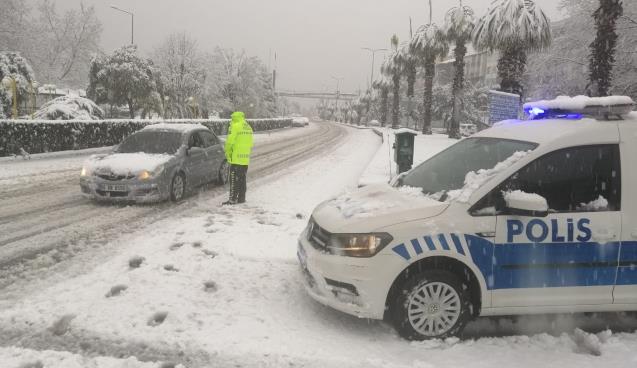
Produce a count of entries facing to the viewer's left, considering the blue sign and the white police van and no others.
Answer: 1

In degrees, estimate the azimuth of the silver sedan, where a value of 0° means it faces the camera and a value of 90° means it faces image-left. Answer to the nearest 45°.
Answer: approximately 45°

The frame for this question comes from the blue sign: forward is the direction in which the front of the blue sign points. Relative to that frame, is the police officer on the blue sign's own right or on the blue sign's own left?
on the blue sign's own right

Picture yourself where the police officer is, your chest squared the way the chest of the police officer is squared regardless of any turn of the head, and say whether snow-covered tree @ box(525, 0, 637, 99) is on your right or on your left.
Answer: on your right

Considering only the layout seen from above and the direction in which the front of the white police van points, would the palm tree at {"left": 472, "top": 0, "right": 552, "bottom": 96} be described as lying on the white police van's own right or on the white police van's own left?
on the white police van's own right

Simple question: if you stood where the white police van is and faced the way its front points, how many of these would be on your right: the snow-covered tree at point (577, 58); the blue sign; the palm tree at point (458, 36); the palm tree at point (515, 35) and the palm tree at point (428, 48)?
5

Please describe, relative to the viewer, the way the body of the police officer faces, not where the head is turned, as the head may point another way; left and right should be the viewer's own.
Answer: facing away from the viewer and to the left of the viewer

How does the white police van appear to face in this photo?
to the viewer's left

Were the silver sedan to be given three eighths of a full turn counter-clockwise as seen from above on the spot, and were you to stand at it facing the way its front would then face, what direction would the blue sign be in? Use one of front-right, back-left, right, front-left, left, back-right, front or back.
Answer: front

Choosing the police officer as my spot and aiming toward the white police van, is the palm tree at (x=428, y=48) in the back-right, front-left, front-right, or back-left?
back-left

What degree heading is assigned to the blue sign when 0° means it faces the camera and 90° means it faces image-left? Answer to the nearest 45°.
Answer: approximately 315°

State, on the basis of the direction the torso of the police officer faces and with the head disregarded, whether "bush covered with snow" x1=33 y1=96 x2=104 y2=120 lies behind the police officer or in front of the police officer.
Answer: in front

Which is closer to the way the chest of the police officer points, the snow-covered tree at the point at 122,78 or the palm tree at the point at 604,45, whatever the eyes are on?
the snow-covered tree
